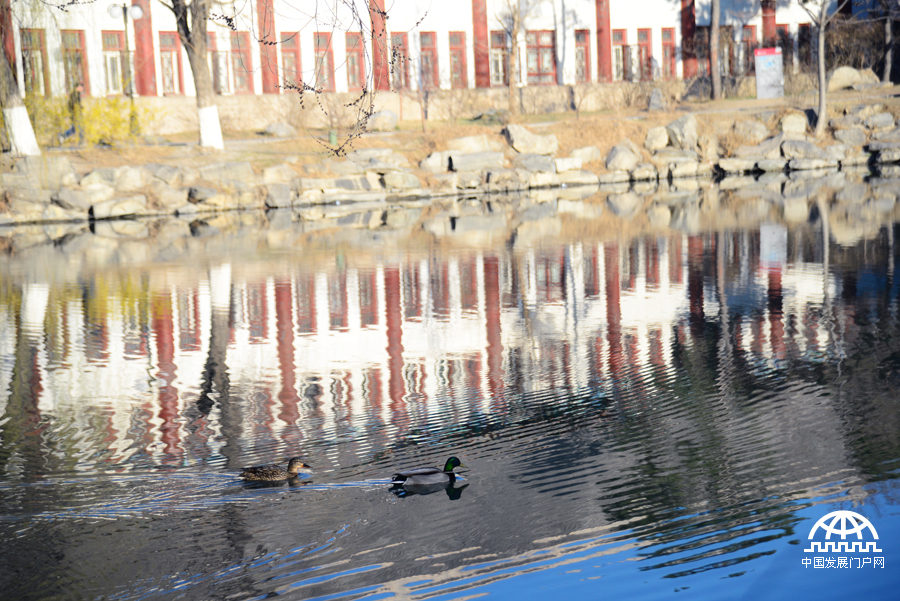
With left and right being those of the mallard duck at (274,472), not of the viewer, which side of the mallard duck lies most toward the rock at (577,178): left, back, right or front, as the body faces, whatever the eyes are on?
left

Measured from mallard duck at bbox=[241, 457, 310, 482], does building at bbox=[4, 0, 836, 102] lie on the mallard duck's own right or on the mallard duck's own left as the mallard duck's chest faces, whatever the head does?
on the mallard duck's own left

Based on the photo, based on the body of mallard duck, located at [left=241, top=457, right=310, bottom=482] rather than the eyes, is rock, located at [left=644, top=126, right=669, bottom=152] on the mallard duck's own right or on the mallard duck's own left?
on the mallard duck's own left

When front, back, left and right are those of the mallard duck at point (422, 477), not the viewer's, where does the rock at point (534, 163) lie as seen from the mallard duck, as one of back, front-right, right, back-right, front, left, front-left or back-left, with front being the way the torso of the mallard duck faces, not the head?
left

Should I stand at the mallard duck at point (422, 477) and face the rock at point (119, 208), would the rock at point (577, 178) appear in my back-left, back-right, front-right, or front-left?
front-right

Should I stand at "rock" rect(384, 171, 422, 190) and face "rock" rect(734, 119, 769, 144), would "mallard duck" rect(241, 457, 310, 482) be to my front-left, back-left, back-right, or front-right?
back-right

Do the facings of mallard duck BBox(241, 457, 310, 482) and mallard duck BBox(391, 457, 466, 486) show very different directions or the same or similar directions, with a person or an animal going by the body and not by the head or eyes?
same or similar directions

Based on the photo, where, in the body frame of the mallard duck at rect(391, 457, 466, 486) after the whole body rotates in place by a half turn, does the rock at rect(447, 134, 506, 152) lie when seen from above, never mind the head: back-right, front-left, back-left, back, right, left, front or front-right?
right

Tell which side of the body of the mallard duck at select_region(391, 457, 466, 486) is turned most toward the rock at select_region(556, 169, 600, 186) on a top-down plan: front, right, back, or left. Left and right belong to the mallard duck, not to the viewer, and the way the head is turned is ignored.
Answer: left

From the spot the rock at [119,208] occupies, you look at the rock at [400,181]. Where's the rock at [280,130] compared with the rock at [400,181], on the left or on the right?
left

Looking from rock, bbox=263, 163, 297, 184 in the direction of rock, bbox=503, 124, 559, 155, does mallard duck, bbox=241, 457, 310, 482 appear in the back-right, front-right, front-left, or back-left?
back-right

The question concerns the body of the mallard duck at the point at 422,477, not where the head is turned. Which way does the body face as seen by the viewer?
to the viewer's right

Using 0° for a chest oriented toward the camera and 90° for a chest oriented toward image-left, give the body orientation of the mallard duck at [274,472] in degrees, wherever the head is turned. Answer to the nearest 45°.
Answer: approximately 270°

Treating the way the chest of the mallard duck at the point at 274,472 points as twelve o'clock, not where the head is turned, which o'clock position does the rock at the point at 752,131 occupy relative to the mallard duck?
The rock is roughly at 10 o'clock from the mallard duck.
